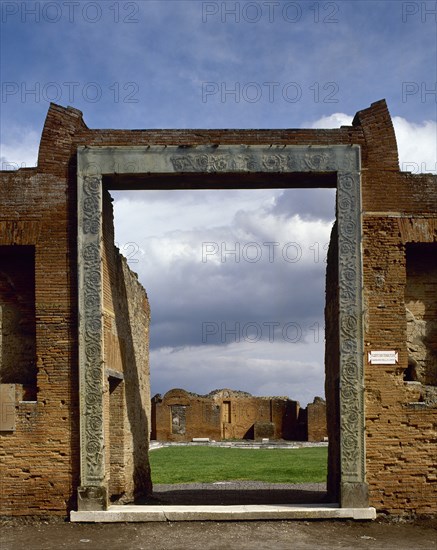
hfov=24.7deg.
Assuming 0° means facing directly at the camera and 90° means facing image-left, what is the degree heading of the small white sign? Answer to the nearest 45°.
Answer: approximately 0°

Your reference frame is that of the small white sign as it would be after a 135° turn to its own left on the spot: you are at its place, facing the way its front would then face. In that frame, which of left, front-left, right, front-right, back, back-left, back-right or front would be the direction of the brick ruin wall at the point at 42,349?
back-left

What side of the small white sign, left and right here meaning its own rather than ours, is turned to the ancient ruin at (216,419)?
back

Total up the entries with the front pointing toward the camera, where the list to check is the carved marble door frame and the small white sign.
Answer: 2

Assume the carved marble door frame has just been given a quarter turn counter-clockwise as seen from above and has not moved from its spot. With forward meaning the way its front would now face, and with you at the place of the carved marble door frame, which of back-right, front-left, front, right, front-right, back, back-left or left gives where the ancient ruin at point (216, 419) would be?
left

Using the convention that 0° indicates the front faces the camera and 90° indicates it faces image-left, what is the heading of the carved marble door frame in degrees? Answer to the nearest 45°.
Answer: approximately 0°
